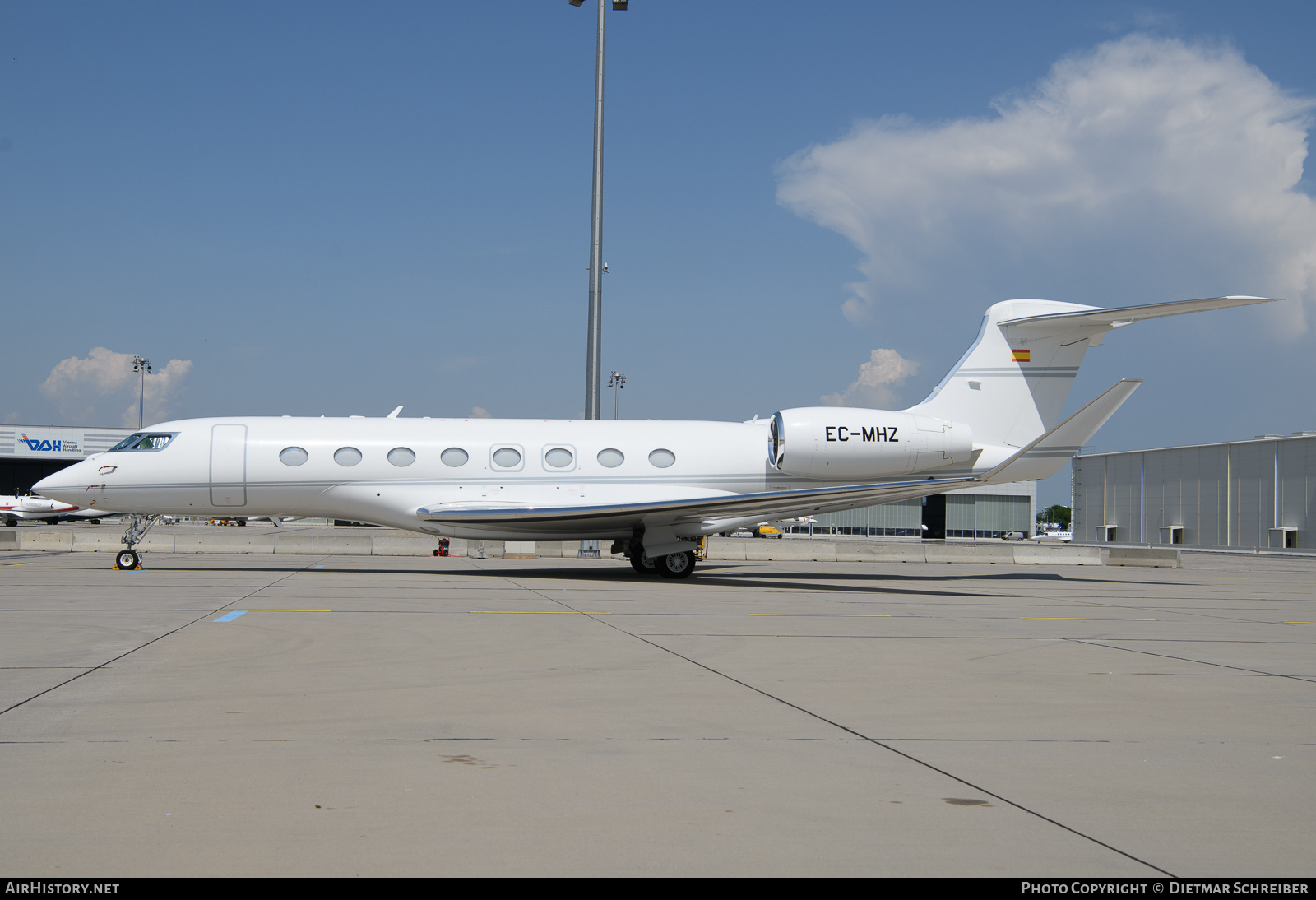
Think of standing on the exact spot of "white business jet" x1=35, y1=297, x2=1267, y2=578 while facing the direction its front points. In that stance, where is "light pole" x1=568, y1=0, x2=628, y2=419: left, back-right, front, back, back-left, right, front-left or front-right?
right

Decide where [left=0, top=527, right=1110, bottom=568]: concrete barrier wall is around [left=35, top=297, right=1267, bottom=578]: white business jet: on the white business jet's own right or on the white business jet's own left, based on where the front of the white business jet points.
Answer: on the white business jet's own right

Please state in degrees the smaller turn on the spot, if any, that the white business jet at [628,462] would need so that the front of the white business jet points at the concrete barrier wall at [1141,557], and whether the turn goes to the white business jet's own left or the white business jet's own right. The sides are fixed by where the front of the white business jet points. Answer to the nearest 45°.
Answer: approximately 135° to the white business jet's own right

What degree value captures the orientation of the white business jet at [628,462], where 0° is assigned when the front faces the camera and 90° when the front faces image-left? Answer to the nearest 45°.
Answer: approximately 90°

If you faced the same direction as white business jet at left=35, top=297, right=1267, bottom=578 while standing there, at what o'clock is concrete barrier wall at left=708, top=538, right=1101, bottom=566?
The concrete barrier wall is roughly at 4 o'clock from the white business jet.
